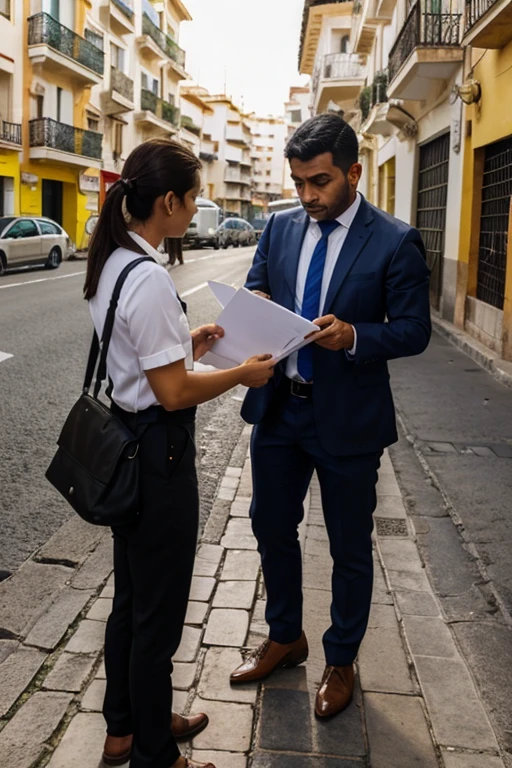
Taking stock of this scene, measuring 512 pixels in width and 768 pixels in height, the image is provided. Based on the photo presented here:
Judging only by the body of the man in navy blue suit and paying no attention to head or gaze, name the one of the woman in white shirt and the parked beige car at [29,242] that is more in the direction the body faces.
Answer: the woman in white shirt

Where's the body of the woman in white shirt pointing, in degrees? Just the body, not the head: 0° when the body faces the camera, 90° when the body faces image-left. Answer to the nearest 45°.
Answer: approximately 270°

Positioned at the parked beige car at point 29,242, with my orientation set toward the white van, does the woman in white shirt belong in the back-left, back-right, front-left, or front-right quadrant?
back-right

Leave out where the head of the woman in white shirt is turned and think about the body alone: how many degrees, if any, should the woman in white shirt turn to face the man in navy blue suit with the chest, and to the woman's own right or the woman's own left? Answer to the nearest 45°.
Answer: approximately 45° to the woman's own left

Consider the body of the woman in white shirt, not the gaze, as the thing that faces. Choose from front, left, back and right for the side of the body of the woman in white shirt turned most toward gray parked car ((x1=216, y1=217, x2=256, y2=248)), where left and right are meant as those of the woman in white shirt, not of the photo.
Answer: left

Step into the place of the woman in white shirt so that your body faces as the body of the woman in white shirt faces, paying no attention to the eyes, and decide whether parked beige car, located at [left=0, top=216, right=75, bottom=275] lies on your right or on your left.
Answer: on your left

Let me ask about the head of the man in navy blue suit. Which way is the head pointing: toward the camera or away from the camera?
toward the camera

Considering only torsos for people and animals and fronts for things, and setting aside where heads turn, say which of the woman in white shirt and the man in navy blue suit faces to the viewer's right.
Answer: the woman in white shirt

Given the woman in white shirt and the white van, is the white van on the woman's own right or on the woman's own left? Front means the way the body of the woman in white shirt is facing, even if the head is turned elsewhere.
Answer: on the woman's own left

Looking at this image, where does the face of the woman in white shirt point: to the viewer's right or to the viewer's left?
to the viewer's right

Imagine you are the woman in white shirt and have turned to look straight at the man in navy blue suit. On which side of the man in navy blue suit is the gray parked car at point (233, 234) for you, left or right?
left

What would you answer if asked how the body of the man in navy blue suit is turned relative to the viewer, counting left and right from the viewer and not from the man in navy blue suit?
facing the viewer and to the left of the viewer

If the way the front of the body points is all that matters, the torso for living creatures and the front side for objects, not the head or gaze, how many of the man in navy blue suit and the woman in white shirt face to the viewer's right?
1
